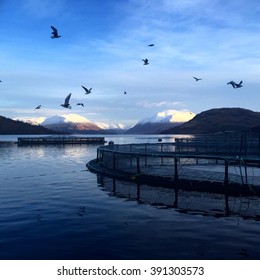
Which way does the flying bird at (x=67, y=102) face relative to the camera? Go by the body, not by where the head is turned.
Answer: to the viewer's left
